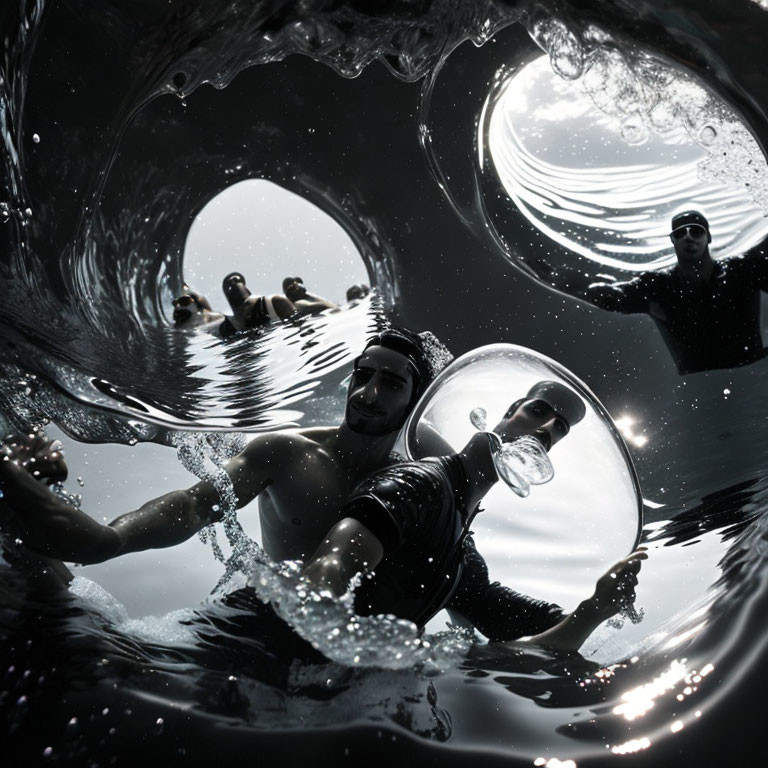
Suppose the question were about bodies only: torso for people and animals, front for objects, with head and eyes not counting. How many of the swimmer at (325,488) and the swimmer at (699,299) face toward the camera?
2

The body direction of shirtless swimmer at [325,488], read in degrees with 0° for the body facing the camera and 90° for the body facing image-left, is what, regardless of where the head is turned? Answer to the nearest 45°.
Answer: approximately 0°

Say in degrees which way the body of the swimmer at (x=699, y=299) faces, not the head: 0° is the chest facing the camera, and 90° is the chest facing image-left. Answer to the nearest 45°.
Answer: approximately 0°
